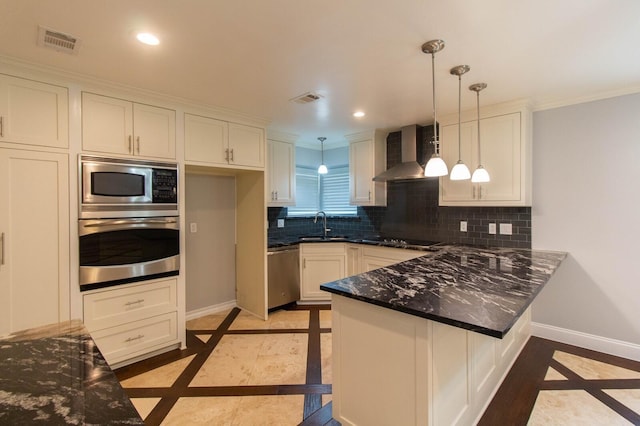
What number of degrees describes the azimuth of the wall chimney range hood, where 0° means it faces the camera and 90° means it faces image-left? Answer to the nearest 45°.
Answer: approximately 45°

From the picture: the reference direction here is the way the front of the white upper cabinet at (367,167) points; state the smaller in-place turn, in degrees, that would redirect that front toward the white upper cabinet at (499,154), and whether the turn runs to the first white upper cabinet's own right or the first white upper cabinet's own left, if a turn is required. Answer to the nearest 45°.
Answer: approximately 90° to the first white upper cabinet's own left

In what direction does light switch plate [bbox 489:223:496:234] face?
toward the camera

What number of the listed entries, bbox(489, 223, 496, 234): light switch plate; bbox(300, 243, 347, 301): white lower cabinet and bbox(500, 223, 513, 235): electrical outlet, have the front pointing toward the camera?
3

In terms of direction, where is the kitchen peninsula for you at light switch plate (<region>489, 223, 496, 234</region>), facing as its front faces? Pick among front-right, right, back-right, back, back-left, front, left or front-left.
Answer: front

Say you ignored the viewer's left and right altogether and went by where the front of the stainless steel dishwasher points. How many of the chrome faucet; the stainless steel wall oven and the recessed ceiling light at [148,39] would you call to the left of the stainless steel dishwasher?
1

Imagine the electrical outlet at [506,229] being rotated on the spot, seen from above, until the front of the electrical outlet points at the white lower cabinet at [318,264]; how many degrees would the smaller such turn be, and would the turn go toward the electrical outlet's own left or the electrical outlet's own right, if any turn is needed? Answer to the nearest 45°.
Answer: approximately 90° to the electrical outlet's own right

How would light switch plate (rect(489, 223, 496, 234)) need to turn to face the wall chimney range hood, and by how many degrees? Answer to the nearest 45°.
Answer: approximately 90° to its right

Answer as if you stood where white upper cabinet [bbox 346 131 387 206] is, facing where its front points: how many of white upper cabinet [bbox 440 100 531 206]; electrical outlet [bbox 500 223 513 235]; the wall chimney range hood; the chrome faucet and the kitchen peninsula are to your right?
1

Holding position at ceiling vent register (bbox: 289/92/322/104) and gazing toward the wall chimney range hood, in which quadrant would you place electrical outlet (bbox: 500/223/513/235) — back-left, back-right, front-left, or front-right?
front-right

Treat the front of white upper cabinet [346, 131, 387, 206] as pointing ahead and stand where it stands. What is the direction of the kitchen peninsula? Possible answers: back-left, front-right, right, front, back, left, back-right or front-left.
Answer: front-left

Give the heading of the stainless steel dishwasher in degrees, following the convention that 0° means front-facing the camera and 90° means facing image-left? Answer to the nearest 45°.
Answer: approximately 315°

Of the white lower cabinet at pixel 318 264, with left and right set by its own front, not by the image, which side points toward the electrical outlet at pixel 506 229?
left

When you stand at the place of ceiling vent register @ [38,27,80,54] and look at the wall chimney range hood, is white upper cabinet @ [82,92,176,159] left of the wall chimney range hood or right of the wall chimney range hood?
left

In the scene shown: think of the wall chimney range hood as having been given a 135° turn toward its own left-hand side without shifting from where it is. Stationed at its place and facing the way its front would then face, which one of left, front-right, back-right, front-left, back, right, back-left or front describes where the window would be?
back-left

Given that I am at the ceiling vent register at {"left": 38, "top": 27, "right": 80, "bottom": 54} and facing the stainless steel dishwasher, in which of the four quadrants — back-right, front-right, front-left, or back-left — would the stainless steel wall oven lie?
front-left

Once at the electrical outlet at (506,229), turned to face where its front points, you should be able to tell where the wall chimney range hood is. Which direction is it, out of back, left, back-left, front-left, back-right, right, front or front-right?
right

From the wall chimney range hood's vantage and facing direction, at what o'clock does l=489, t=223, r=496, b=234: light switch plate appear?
The light switch plate is roughly at 8 o'clock from the wall chimney range hood.

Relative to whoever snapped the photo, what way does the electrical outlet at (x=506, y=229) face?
facing the viewer

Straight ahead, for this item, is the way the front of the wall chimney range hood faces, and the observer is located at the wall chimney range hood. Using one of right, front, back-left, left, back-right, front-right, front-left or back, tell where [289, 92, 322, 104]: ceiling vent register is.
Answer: front
